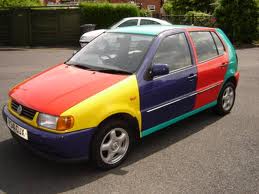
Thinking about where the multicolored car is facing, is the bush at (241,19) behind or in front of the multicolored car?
behind

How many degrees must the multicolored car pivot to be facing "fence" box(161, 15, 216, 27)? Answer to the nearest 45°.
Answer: approximately 135° to its right

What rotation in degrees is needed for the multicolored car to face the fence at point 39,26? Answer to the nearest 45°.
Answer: approximately 135° to its right

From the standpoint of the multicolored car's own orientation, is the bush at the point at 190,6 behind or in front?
behind

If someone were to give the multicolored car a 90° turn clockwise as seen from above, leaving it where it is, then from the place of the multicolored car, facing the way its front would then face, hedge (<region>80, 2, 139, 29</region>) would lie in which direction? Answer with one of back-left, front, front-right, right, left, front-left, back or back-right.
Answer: front-right

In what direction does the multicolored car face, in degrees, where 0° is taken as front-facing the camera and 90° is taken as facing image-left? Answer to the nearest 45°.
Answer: approximately 45°

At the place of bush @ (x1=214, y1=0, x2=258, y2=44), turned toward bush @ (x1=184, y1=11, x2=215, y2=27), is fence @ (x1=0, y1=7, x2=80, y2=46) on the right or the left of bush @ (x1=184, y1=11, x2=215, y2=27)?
left

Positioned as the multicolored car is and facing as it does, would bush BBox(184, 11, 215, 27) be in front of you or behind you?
behind
